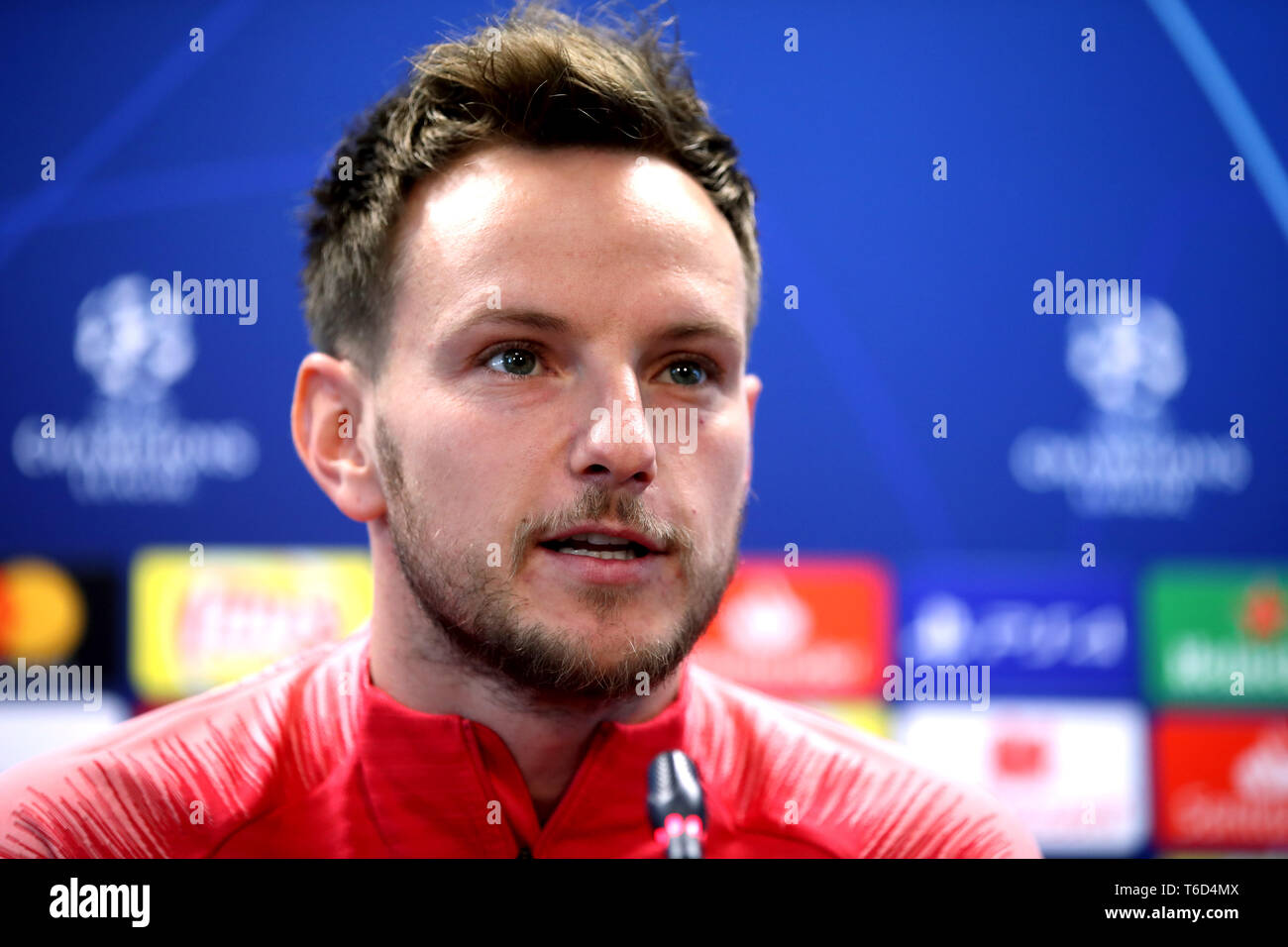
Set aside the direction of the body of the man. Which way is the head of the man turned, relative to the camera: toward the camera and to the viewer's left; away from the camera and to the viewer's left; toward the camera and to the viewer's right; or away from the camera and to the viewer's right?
toward the camera and to the viewer's right

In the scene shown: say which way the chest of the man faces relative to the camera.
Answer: toward the camera
